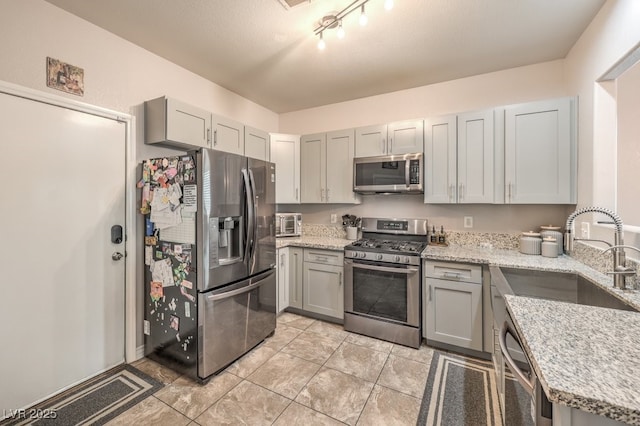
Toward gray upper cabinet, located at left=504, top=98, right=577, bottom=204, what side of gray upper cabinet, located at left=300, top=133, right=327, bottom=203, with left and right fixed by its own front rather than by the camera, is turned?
left

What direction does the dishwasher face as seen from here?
to the viewer's left

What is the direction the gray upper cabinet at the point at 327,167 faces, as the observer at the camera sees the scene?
facing the viewer and to the left of the viewer

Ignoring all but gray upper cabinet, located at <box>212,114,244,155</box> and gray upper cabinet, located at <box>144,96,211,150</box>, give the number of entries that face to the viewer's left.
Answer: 0

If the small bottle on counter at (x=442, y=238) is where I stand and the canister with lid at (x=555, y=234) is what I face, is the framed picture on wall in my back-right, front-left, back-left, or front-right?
back-right

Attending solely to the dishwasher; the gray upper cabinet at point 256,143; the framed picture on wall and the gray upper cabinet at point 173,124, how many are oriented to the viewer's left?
1

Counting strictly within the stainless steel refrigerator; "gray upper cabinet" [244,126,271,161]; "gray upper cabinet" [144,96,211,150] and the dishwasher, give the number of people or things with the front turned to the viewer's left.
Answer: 1

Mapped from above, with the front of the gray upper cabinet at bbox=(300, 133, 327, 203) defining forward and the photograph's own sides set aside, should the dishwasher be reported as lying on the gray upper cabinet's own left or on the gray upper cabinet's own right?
on the gray upper cabinet's own left

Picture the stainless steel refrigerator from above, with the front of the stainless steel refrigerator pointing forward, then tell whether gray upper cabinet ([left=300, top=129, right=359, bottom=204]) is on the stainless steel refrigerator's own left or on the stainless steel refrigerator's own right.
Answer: on the stainless steel refrigerator's own left

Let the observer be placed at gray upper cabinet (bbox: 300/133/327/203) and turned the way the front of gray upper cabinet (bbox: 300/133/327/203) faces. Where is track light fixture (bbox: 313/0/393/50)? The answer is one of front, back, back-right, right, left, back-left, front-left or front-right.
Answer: front-left

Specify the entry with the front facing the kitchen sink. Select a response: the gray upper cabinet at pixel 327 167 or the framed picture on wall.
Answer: the framed picture on wall

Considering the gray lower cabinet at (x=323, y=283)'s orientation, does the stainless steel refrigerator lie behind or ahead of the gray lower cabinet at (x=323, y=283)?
ahead

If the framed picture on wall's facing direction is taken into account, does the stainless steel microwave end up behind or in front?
in front

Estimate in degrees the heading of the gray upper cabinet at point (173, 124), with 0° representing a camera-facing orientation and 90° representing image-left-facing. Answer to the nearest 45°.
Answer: approximately 315°

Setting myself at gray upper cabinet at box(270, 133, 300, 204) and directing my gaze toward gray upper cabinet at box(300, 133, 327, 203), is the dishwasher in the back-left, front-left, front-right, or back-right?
front-right
